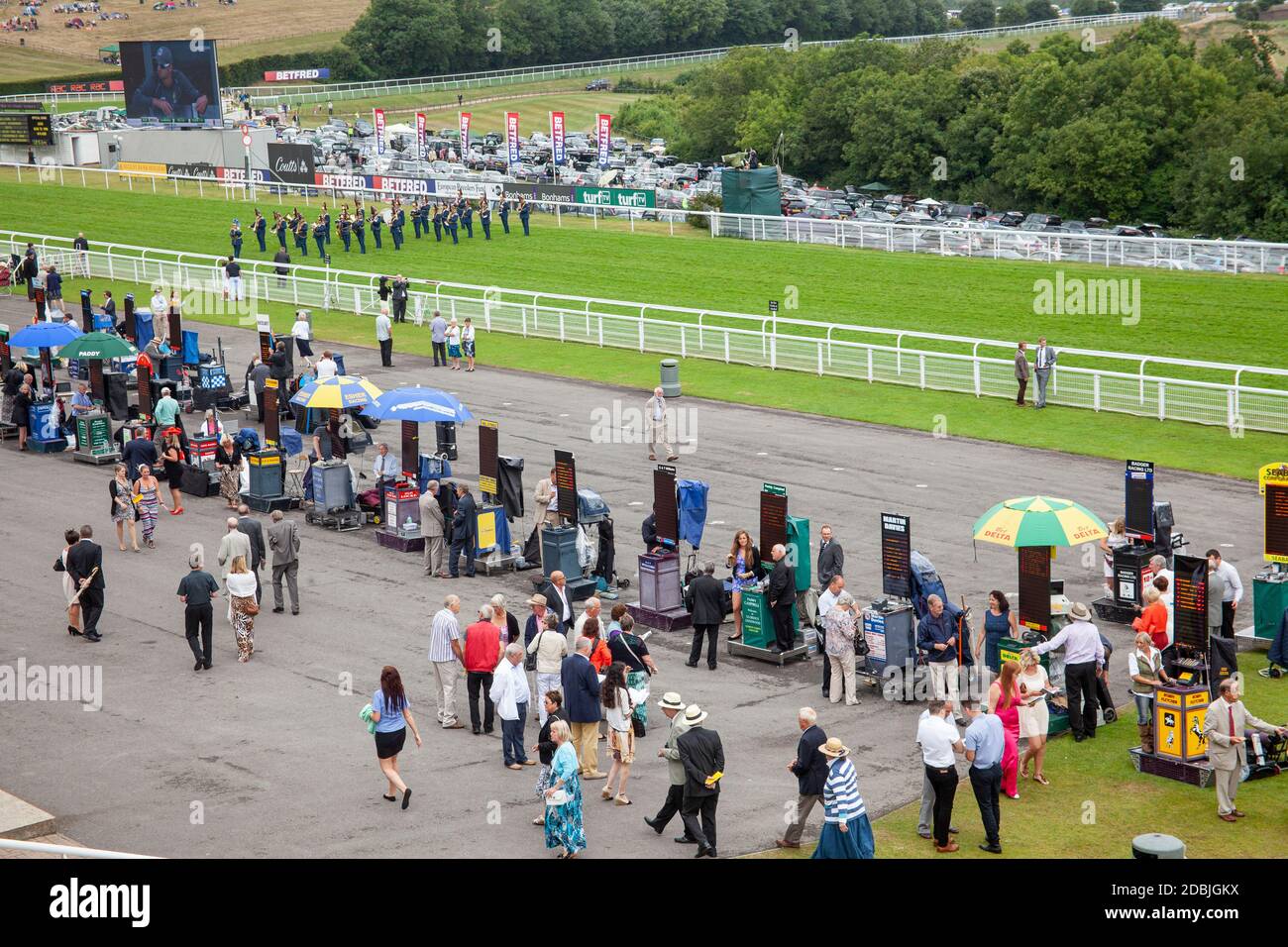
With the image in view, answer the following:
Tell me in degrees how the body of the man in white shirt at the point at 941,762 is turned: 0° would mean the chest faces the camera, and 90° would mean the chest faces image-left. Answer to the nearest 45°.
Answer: approximately 225°

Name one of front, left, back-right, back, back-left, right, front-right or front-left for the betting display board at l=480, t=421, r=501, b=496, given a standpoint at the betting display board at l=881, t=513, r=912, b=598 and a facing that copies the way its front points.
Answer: back-right

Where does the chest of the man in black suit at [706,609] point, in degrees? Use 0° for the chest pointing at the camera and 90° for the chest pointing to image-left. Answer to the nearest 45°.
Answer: approximately 180°

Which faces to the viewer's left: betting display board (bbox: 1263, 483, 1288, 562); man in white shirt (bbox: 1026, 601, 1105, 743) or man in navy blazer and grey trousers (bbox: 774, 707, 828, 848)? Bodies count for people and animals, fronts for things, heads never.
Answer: the man in navy blazer and grey trousers

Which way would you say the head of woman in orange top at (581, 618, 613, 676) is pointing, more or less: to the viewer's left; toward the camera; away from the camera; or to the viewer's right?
away from the camera

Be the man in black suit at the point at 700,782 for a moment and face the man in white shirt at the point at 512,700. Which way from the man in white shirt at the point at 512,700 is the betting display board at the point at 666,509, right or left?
right

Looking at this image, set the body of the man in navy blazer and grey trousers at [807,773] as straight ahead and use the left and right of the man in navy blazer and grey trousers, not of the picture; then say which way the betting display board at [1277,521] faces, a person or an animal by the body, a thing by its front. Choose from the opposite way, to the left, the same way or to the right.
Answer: to the left

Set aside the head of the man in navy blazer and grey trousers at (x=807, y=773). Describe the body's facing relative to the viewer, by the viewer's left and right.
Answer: facing to the left of the viewer

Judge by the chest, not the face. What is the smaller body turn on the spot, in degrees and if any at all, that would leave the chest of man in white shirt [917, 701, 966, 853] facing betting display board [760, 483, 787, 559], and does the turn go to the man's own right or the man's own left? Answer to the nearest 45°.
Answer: approximately 45° to the man's own left

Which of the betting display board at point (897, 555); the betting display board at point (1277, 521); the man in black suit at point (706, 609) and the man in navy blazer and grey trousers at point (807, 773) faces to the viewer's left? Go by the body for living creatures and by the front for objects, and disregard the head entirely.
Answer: the man in navy blazer and grey trousers at point (807, 773)
